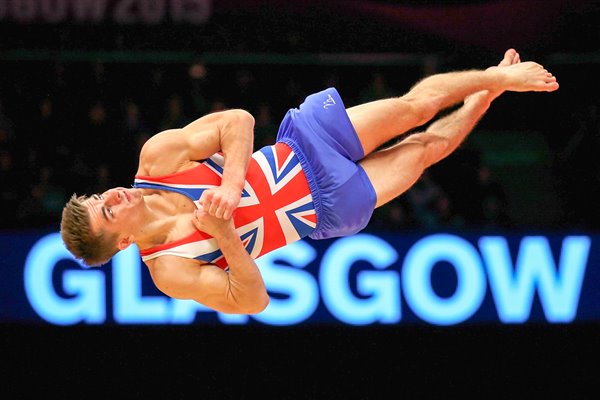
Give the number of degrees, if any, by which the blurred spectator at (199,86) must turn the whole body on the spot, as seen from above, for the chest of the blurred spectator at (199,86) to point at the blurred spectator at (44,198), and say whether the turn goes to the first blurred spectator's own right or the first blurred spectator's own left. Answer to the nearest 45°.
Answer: approximately 90° to the first blurred spectator's own right

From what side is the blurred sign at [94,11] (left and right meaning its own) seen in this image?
front

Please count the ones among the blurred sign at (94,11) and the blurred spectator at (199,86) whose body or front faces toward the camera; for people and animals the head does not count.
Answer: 2

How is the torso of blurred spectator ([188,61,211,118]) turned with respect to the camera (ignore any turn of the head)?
toward the camera

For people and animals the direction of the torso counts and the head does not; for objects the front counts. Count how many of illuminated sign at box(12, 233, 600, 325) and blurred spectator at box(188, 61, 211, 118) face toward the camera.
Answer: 2

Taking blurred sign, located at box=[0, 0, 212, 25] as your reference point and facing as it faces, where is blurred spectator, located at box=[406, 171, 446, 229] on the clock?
The blurred spectator is roughly at 9 o'clock from the blurred sign.

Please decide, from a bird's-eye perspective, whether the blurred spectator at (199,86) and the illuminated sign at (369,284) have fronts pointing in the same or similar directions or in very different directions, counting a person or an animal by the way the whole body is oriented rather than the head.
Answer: same or similar directions

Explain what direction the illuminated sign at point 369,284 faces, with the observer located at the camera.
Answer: facing the viewer

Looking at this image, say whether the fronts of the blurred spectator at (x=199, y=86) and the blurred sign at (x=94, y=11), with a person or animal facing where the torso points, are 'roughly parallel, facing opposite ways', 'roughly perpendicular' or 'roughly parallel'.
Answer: roughly parallel

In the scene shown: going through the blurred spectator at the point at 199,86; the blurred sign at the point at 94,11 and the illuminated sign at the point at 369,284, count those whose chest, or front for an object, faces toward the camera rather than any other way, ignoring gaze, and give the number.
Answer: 3
